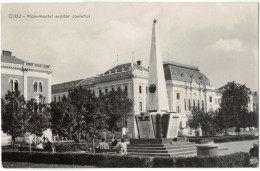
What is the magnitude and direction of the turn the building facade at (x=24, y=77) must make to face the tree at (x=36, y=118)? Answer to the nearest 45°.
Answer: approximately 45° to its right

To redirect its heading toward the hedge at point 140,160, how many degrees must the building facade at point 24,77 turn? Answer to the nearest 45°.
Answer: approximately 45° to its right

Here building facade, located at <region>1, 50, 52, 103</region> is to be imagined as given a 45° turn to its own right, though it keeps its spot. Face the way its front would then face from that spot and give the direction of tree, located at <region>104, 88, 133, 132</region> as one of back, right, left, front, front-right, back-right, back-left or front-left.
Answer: left

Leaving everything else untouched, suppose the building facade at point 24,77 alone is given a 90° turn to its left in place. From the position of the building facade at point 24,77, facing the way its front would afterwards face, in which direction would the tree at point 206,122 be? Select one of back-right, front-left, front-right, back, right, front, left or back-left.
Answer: front-right

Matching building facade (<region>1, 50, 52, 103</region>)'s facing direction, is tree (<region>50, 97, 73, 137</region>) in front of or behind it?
in front

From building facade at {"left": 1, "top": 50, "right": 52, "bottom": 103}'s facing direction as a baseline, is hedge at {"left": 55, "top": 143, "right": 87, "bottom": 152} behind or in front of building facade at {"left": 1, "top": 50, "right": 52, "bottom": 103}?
in front

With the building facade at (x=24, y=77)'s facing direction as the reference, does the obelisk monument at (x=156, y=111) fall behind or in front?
in front

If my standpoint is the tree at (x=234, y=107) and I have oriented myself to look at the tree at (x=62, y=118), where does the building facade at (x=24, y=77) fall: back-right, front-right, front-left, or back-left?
front-right

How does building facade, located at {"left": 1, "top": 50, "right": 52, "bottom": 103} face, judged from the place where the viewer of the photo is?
facing the viewer and to the right of the viewer
